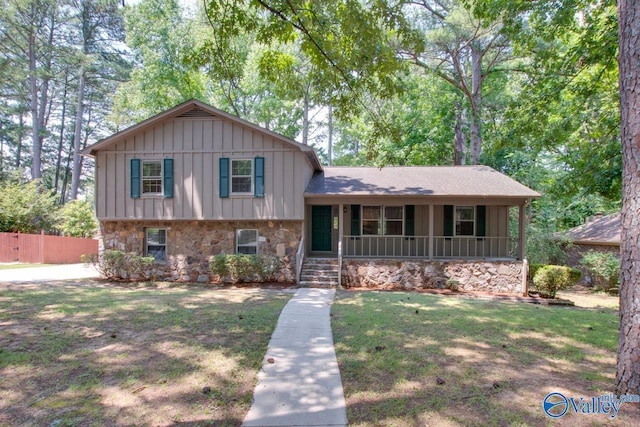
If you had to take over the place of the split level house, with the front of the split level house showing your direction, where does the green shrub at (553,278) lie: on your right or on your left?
on your left

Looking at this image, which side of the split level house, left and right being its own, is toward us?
front

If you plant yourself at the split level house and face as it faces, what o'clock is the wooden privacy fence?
The wooden privacy fence is roughly at 4 o'clock from the split level house.

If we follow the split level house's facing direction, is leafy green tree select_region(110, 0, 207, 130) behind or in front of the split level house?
behind

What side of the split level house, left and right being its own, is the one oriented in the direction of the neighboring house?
left

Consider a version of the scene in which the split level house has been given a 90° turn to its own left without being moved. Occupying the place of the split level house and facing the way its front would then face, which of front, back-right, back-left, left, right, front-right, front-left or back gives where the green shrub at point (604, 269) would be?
front

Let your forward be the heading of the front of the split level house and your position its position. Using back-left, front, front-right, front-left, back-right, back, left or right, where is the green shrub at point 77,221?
back-right
